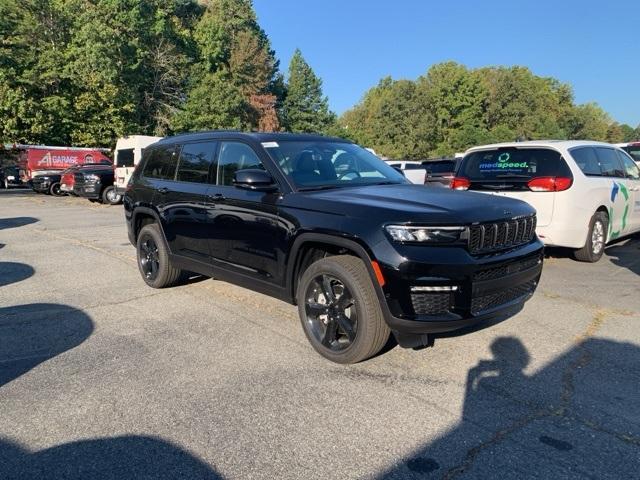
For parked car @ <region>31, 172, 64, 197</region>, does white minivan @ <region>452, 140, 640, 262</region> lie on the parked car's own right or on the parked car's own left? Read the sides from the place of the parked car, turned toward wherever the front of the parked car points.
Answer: on the parked car's own left

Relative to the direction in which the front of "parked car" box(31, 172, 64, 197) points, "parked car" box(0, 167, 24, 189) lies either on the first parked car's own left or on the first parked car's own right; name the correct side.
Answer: on the first parked car's own right

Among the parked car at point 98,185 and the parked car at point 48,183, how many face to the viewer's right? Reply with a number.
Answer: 0

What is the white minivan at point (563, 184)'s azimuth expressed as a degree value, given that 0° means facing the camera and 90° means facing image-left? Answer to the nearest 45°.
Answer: approximately 225°

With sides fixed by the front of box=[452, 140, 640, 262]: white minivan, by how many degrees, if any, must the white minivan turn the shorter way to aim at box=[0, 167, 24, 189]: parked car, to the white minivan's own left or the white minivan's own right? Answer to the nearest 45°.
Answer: approximately 90° to the white minivan's own left

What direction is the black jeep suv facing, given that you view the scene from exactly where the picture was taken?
facing the viewer and to the right of the viewer

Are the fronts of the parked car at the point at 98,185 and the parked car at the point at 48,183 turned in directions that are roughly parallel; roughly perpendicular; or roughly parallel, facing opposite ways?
roughly parallel

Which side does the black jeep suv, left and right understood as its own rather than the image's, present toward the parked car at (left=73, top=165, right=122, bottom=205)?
back

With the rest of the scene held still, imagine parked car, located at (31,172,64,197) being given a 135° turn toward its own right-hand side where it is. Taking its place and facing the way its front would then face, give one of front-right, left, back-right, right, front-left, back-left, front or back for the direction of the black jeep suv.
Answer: back

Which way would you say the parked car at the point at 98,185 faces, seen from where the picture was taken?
facing the viewer and to the left of the viewer

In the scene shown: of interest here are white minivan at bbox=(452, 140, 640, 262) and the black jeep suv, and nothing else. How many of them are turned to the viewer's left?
0

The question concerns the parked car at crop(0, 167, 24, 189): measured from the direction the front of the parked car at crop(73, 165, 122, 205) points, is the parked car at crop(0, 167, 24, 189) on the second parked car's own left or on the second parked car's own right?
on the second parked car's own right

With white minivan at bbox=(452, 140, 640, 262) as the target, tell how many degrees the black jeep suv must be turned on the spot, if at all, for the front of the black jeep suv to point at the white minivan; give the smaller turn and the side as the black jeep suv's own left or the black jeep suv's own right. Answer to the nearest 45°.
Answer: approximately 90° to the black jeep suv's own left

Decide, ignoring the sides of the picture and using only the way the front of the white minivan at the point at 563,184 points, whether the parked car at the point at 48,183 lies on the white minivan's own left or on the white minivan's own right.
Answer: on the white minivan's own left

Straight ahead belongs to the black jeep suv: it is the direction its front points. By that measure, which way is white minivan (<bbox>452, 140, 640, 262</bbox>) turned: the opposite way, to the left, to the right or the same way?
to the left

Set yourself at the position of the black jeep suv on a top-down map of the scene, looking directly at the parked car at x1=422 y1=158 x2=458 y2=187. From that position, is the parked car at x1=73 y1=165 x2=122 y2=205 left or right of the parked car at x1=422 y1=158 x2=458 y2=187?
left
